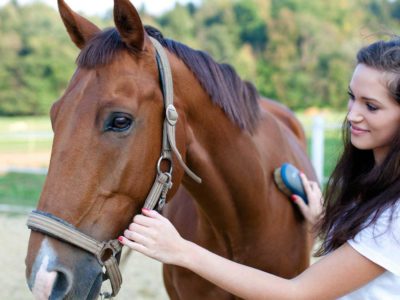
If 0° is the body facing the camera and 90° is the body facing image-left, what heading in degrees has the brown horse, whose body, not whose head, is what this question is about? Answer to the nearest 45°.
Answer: approximately 45°

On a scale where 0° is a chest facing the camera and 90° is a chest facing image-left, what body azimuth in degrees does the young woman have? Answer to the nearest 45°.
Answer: approximately 90°

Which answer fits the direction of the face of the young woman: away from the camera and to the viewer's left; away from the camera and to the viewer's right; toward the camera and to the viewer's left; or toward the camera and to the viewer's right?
toward the camera and to the viewer's left
